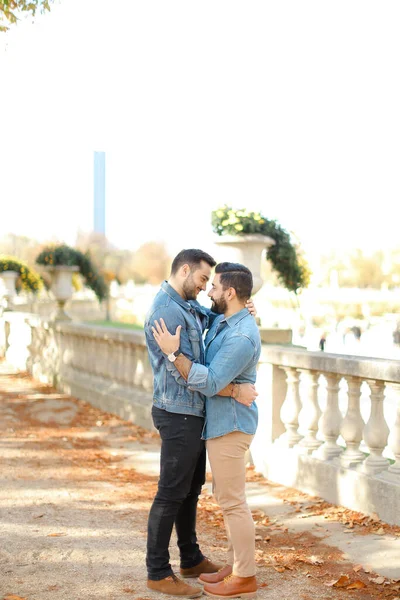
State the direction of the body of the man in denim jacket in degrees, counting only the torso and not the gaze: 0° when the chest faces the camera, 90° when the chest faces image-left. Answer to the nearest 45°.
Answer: approximately 270°

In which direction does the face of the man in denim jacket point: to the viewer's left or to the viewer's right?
to the viewer's right

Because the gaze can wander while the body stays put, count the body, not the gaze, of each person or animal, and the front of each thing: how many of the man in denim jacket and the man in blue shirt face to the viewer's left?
1

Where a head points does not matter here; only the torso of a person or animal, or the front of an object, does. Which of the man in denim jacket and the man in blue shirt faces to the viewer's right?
the man in denim jacket

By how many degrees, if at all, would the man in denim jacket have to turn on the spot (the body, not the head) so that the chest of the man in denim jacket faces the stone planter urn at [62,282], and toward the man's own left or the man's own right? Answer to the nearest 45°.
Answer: approximately 90° to the man's own left

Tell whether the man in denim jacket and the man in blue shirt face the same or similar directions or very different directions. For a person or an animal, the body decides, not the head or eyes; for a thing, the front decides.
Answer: very different directions

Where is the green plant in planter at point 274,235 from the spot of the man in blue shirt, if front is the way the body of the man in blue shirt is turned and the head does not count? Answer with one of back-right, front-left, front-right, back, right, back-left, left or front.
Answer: right

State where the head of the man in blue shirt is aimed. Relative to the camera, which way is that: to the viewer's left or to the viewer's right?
to the viewer's left

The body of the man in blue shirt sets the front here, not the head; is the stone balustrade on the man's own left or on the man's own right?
on the man's own right

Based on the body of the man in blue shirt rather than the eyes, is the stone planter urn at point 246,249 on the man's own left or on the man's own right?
on the man's own right

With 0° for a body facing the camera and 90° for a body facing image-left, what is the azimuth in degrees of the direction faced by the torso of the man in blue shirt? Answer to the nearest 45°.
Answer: approximately 90°
